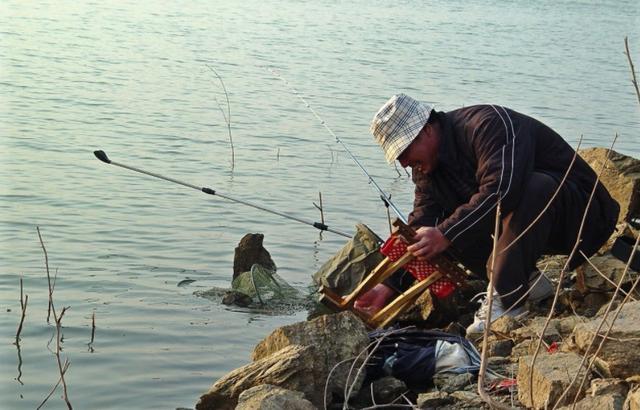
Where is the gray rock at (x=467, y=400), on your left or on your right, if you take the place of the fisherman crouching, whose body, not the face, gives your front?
on your left

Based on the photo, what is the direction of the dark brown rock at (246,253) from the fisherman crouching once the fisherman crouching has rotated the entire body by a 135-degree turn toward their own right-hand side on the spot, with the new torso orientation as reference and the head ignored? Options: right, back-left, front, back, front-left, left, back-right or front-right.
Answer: left

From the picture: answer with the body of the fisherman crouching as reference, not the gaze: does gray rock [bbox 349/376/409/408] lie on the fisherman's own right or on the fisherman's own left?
on the fisherman's own left

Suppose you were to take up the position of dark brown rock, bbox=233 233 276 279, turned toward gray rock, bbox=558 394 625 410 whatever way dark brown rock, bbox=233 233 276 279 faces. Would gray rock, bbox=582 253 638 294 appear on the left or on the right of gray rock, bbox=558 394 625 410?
left

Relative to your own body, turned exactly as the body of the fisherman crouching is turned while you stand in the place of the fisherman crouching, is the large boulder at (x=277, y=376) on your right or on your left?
on your left

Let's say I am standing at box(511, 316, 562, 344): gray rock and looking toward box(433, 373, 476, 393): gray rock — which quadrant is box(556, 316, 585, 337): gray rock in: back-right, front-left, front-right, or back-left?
back-left

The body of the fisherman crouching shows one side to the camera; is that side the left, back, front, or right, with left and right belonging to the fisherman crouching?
left

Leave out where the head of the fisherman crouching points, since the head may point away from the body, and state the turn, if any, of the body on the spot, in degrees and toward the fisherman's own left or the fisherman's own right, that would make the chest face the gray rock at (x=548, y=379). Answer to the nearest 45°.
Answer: approximately 90° to the fisherman's own left

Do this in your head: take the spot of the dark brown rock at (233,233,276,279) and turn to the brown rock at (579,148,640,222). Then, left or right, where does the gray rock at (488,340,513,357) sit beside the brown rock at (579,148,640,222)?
right

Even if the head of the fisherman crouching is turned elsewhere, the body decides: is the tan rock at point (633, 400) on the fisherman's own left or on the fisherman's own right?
on the fisherman's own left

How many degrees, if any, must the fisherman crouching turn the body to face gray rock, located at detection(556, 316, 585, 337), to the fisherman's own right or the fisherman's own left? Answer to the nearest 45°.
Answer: approximately 135° to the fisherman's own left

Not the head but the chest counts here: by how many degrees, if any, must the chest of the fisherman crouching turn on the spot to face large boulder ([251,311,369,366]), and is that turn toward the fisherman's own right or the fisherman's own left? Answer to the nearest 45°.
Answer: approximately 45° to the fisherman's own left

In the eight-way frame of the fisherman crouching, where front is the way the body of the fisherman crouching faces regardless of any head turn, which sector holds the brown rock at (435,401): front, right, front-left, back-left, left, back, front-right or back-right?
left
